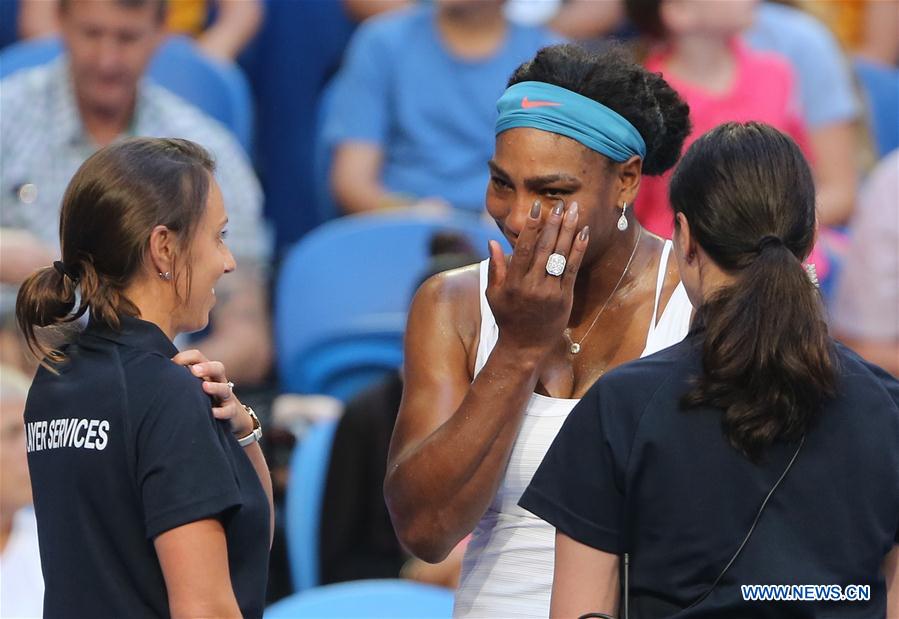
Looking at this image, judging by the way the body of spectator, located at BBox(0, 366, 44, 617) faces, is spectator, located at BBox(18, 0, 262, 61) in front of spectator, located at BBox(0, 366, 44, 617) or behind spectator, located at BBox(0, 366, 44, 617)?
behind

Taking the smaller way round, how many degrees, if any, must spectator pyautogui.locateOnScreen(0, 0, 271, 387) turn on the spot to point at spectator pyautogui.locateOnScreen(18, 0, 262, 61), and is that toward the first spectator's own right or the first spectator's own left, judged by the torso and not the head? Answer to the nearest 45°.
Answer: approximately 135° to the first spectator's own left

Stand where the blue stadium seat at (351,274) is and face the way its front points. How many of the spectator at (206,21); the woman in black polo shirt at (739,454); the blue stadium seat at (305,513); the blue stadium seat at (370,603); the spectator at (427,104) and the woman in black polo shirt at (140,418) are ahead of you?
4

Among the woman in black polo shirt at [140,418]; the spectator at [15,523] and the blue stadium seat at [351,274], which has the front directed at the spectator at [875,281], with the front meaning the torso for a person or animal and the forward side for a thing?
the woman in black polo shirt

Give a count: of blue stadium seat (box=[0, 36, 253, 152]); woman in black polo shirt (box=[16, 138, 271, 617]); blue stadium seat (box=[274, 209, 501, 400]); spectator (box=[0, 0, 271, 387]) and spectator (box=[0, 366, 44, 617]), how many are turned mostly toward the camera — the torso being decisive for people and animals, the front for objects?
4

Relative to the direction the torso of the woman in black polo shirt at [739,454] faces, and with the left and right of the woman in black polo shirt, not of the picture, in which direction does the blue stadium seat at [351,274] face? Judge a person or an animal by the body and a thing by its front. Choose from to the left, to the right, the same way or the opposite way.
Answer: the opposite way

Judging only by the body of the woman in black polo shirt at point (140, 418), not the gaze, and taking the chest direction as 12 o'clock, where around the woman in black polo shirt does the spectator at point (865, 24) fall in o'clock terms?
The spectator is roughly at 12 o'clock from the woman in black polo shirt.

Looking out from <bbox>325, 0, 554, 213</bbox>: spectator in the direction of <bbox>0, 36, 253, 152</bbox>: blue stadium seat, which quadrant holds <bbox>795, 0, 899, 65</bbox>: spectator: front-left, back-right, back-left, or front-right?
back-right

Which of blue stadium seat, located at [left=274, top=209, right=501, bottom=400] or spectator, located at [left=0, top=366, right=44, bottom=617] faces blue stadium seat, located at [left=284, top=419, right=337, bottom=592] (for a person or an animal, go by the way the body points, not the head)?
blue stadium seat, located at [left=274, top=209, right=501, bottom=400]

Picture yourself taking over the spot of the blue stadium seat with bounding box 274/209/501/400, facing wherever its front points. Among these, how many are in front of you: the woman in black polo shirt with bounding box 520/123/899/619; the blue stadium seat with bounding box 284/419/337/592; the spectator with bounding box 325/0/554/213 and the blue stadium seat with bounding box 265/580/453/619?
3

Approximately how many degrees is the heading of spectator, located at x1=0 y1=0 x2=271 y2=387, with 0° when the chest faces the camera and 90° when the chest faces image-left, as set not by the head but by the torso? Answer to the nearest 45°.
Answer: approximately 0°

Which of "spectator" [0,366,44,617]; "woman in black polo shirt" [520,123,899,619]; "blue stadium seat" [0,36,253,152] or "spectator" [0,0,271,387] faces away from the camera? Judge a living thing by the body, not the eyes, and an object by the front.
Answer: the woman in black polo shirt
